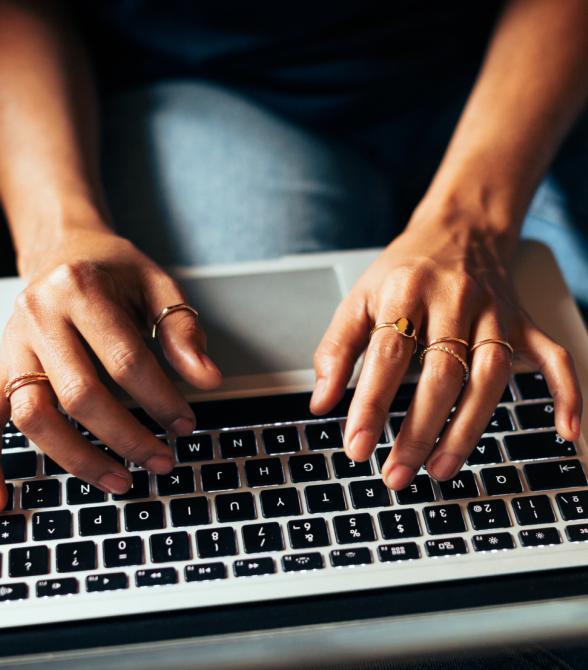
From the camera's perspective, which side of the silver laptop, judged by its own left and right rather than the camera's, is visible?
back
